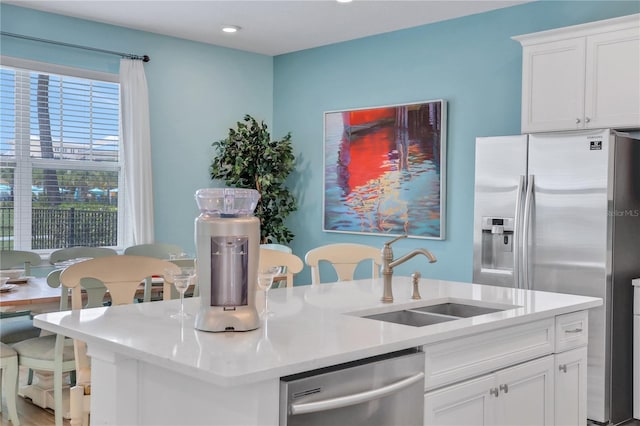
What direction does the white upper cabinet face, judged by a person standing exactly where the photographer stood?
facing the viewer and to the left of the viewer

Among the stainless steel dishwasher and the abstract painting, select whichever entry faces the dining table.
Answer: the abstract painting

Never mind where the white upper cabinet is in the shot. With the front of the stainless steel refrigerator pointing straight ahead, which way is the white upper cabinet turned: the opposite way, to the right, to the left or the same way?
the same way

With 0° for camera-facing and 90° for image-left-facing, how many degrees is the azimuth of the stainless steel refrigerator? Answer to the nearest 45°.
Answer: approximately 45°

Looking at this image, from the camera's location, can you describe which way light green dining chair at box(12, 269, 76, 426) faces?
facing away from the viewer and to the left of the viewer

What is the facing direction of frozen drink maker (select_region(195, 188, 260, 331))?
toward the camera

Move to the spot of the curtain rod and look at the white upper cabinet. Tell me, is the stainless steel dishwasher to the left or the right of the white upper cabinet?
right

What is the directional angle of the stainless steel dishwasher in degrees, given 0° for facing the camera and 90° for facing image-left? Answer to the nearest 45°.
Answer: approximately 315°

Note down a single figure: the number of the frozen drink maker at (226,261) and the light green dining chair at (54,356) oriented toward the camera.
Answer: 1

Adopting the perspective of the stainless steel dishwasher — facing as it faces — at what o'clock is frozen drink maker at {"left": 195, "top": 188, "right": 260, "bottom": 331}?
The frozen drink maker is roughly at 5 o'clock from the stainless steel dishwasher.

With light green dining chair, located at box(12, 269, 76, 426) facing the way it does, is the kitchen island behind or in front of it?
behind

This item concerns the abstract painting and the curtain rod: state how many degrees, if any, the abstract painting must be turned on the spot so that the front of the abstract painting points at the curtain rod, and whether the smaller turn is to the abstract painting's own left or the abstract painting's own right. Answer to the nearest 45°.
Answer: approximately 45° to the abstract painting's own right

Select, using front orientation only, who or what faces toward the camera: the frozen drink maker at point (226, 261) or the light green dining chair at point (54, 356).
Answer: the frozen drink maker
